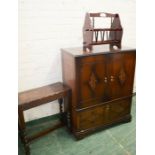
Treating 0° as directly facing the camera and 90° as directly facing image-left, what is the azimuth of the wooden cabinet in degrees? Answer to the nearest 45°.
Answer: approximately 315°
